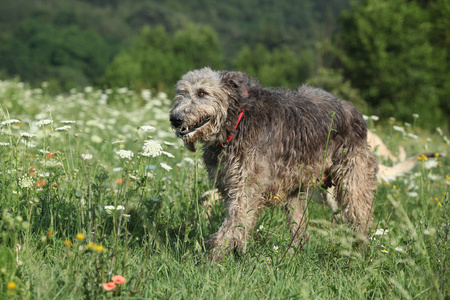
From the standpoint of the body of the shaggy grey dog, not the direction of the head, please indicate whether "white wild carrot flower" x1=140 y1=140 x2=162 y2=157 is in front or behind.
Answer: in front

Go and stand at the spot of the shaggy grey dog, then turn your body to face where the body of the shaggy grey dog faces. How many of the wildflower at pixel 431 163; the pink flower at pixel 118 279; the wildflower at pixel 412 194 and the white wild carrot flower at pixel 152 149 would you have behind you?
2

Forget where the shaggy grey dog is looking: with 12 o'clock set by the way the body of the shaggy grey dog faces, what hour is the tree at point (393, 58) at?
The tree is roughly at 5 o'clock from the shaggy grey dog.

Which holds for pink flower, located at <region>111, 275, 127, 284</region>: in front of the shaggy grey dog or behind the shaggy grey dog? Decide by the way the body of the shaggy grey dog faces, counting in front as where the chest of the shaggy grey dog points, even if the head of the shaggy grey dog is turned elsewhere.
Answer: in front

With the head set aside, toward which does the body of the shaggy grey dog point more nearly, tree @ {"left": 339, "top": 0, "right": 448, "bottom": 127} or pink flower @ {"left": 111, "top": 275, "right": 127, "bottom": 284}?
the pink flower

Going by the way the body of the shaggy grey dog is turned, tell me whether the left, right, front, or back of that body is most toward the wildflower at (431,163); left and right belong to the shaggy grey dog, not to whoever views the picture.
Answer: back

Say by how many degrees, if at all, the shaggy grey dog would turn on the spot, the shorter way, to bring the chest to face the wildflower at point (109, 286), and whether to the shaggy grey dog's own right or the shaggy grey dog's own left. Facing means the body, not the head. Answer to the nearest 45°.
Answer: approximately 45° to the shaggy grey dog's own left

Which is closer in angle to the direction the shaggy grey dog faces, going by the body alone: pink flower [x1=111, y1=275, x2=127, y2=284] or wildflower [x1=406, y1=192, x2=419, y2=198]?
the pink flower

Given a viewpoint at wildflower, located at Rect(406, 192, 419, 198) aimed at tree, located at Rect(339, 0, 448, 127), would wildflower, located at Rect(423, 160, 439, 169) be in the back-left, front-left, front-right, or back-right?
front-right

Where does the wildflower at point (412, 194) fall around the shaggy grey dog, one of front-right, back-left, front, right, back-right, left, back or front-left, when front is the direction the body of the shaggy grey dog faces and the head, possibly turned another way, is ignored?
back

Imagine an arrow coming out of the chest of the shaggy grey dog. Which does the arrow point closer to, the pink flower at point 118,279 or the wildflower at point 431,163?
the pink flower
